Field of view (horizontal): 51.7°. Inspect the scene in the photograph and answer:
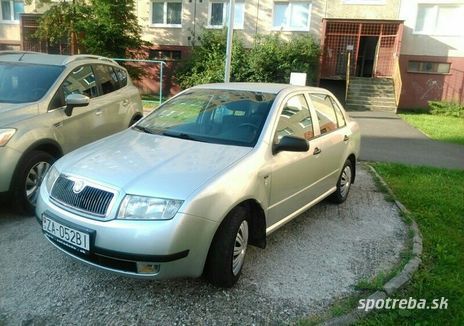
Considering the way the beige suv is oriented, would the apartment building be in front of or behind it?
behind

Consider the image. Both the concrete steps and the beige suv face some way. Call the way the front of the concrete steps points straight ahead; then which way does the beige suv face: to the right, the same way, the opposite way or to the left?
the same way

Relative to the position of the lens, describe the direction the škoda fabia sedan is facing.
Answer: facing the viewer and to the left of the viewer

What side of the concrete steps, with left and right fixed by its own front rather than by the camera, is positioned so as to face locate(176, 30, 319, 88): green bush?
right

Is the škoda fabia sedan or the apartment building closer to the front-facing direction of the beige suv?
the škoda fabia sedan

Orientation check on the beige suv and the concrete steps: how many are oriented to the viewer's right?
0

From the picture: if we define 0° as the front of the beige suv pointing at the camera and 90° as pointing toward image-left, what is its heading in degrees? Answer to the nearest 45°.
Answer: approximately 45°

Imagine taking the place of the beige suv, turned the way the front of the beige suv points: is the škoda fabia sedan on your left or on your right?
on your left

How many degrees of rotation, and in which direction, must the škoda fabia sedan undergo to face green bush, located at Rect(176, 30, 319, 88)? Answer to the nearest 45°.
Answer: approximately 135° to its right

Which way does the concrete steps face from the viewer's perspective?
toward the camera

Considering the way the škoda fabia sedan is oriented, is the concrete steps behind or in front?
behind

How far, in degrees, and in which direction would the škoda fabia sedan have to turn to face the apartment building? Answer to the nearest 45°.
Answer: approximately 135° to its right

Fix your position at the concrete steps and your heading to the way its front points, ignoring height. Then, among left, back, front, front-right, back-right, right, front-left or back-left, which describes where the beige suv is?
front

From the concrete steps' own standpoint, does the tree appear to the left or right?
on its right

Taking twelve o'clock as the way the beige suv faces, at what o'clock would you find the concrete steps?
The concrete steps is roughly at 6 o'clock from the beige suv.

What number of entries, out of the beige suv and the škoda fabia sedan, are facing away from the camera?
0

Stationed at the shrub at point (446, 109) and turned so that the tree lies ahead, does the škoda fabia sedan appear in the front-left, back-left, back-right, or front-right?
front-left

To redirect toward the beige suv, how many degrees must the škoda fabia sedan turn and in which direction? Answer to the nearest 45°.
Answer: approximately 90° to its right

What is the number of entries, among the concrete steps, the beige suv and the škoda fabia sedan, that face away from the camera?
0
